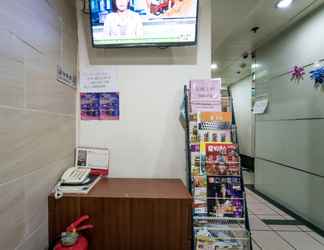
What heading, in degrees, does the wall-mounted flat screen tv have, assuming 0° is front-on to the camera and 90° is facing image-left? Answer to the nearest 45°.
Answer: approximately 0°

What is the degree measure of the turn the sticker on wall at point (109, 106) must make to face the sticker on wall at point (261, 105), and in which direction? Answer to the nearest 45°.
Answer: approximately 135° to its left

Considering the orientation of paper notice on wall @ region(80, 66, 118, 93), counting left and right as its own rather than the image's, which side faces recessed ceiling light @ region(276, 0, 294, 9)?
left

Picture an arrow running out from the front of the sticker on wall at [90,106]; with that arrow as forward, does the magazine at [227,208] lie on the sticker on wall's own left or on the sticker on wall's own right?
on the sticker on wall's own left

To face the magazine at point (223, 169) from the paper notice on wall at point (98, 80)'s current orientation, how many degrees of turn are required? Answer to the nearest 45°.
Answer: approximately 45° to its left

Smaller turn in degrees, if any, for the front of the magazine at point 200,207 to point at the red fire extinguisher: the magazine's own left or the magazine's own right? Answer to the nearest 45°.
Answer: approximately 45° to the magazine's own right
